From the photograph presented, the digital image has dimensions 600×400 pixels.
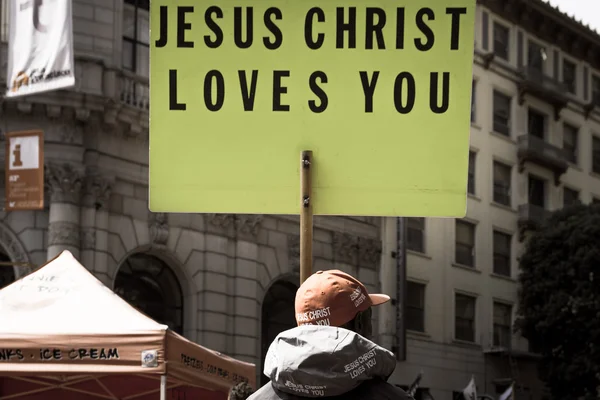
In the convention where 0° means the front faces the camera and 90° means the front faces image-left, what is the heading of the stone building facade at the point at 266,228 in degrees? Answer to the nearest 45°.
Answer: approximately 315°
